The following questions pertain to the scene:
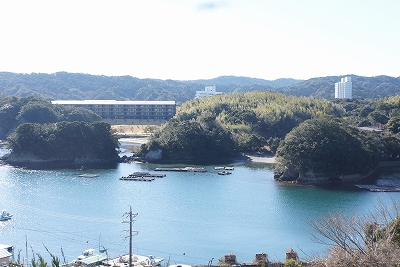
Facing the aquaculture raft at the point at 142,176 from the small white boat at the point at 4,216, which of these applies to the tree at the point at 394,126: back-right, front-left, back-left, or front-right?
front-right

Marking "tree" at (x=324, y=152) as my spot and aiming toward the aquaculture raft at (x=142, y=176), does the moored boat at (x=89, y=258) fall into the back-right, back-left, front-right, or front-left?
front-left

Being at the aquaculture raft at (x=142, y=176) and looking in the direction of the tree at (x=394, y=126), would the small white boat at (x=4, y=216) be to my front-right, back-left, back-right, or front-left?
back-right
